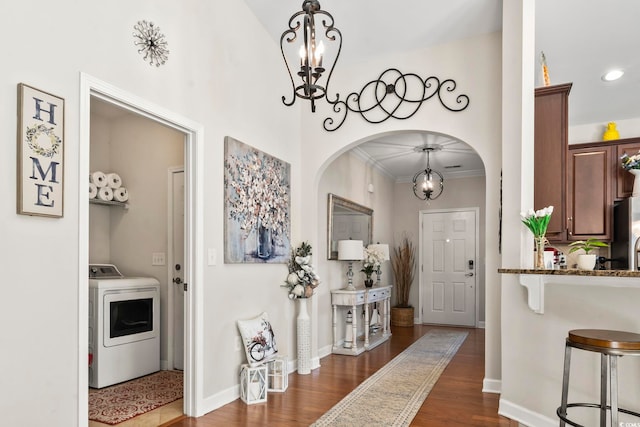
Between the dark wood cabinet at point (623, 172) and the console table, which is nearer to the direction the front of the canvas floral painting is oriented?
the dark wood cabinet

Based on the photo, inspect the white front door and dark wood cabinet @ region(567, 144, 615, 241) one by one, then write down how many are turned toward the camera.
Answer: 2

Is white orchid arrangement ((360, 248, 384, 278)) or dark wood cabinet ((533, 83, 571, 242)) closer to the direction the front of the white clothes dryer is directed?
the dark wood cabinet

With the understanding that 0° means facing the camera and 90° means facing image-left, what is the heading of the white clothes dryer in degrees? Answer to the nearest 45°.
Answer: approximately 315°

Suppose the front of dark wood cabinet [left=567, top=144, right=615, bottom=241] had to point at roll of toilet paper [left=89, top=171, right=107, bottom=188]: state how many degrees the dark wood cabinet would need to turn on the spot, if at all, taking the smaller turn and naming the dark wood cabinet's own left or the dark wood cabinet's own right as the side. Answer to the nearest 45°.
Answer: approximately 45° to the dark wood cabinet's own right
